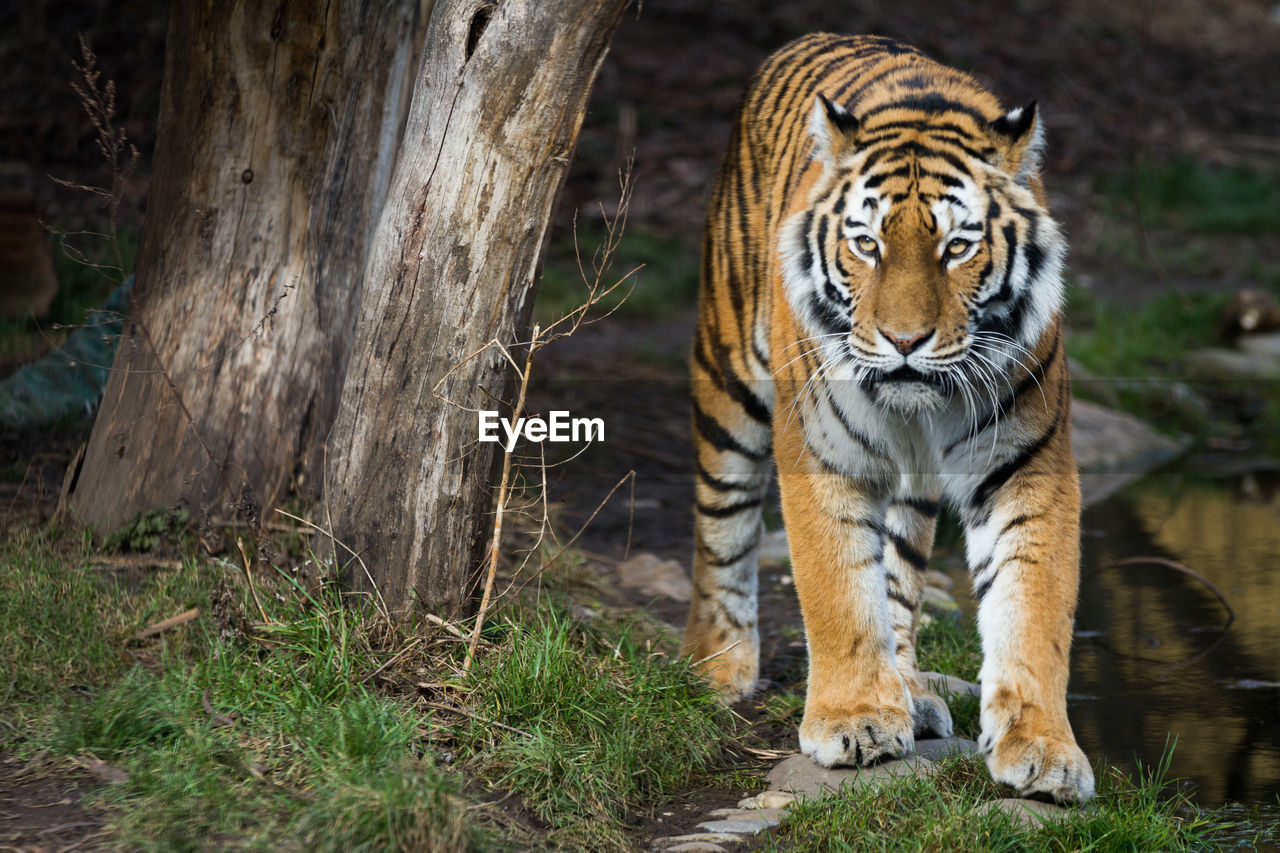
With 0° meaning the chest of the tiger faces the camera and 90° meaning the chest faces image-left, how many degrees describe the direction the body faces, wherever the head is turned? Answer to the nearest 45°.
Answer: approximately 0°

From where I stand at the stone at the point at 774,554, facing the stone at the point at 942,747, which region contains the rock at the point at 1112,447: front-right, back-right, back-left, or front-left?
back-left

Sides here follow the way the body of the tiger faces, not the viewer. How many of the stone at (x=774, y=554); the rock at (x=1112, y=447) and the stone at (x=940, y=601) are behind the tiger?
3

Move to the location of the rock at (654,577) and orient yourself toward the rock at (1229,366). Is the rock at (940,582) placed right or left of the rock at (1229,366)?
right

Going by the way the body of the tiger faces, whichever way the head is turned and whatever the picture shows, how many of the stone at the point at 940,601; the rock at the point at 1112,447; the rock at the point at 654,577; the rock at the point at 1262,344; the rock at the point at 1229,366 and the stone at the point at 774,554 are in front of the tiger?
0

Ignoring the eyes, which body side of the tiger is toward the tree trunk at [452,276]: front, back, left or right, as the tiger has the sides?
right

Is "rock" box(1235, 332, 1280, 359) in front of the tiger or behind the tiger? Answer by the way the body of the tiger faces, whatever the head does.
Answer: behind

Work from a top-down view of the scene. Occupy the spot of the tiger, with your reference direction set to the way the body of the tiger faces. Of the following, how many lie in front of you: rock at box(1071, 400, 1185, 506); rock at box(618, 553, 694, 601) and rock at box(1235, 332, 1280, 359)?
0

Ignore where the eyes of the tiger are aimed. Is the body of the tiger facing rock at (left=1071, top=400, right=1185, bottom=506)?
no

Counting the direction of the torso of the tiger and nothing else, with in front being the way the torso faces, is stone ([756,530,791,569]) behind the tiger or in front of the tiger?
behind

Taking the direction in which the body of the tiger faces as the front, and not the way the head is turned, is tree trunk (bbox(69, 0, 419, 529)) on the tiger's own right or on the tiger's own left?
on the tiger's own right
